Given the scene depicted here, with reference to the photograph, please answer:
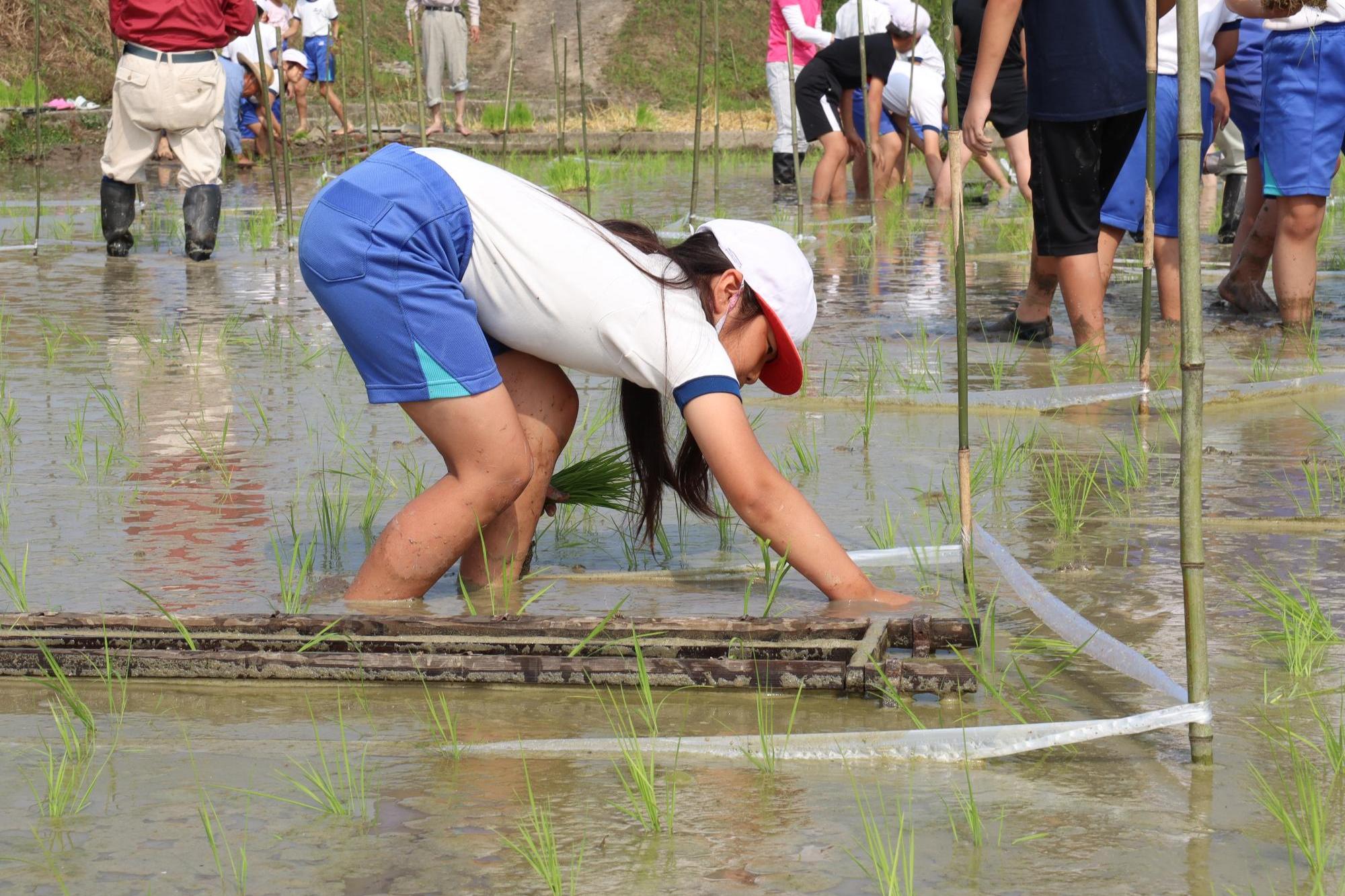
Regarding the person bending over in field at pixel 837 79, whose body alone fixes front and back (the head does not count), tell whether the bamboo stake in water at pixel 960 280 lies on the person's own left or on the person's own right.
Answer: on the person's own right

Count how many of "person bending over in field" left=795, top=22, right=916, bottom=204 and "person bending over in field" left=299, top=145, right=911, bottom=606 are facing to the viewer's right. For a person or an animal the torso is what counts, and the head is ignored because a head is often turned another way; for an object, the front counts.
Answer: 2

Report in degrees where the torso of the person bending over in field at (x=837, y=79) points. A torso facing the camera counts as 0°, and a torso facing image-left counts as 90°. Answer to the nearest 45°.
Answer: approximately 270°

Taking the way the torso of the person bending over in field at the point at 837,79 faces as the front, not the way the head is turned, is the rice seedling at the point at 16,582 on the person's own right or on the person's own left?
on the person's own right

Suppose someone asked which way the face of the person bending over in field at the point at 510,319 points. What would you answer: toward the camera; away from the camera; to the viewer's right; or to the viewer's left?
to the viewer's right

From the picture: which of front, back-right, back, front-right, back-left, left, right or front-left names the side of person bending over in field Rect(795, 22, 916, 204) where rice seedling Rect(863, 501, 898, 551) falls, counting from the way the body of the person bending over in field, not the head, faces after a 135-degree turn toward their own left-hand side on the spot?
back-left

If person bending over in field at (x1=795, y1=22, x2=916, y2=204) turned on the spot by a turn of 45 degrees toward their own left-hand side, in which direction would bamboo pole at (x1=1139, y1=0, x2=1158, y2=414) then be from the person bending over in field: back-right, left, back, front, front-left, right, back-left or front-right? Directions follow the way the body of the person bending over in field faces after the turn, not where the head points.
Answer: back-right

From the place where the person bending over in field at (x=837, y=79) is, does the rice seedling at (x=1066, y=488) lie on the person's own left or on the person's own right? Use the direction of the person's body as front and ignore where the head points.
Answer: on the person's own right

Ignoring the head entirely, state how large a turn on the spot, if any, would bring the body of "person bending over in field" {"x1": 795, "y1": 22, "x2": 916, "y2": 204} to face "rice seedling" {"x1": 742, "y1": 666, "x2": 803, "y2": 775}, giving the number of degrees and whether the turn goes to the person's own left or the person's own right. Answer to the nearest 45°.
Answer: approximately 90° to the person's own right

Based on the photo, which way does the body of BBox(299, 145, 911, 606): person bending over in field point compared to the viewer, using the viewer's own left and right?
facing to the right of the viewer

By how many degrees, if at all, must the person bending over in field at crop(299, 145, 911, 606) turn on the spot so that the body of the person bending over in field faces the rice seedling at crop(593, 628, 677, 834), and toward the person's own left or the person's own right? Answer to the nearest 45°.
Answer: approximately 90° to the person's own right
